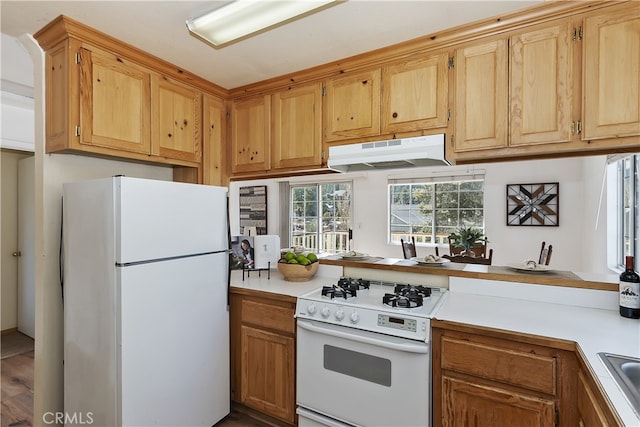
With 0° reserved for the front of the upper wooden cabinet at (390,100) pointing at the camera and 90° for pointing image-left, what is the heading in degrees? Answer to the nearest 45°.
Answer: approximately 45°

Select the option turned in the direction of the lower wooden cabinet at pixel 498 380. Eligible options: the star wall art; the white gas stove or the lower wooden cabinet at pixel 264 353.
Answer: the star wall art

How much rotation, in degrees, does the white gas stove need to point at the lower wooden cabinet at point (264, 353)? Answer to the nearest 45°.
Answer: approximately 45° to its right

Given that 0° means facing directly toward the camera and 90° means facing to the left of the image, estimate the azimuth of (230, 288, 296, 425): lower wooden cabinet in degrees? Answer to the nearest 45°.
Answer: approximately 45°

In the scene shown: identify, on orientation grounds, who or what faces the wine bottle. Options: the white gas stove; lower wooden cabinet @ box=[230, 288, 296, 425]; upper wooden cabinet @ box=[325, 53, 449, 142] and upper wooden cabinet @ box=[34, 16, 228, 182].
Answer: upper wooden cabinet @ box=[34, 16, 228, 182]

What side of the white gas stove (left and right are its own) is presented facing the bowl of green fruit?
right

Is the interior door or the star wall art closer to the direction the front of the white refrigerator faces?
the star wall art

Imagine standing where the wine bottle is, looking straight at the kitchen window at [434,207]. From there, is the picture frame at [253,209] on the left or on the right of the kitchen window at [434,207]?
left

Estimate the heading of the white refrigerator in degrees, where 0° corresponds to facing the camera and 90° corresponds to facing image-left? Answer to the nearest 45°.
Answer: approximately 315°

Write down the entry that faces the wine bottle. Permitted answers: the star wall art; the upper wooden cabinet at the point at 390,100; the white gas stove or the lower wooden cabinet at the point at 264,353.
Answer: the star wall art

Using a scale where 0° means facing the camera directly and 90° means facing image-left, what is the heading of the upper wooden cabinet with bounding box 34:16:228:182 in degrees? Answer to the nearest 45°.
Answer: approximately 315°
